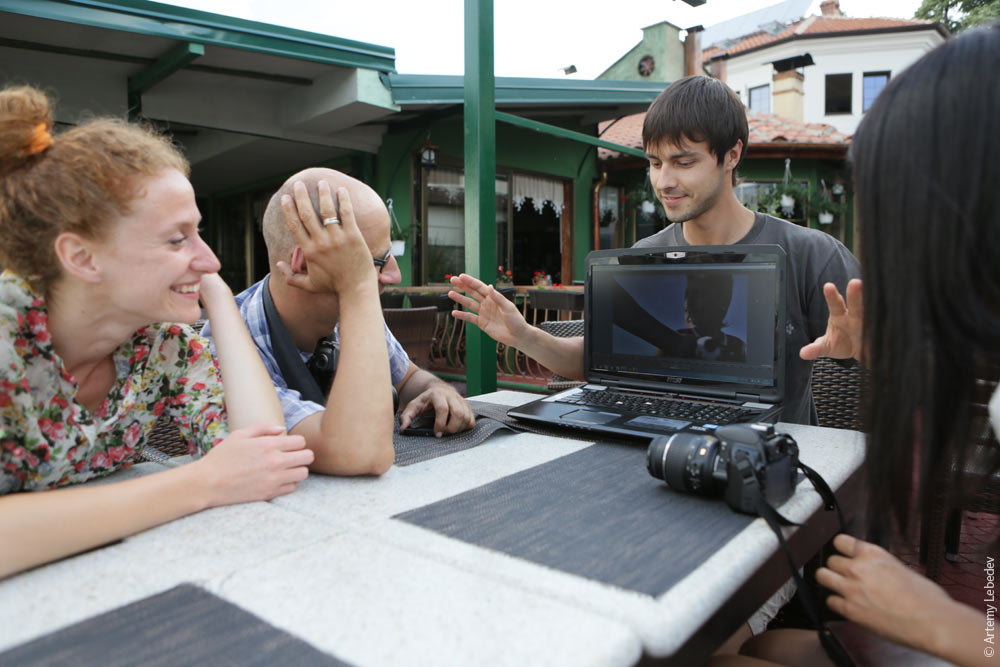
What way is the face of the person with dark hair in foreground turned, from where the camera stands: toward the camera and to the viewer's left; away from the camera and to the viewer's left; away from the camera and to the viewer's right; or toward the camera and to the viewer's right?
away from the camera and to the viewer's left

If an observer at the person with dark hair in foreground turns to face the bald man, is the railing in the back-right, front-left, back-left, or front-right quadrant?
front-right

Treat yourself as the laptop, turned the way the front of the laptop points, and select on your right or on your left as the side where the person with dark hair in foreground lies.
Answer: on your left

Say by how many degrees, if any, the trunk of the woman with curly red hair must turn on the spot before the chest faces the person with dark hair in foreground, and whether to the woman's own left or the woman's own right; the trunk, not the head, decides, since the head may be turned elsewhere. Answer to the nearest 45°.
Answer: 0° — they already face them

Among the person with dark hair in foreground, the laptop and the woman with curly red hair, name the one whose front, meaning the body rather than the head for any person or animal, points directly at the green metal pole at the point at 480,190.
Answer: the person with dark hair in foreground

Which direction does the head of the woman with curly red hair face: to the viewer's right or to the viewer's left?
to the viewer's right

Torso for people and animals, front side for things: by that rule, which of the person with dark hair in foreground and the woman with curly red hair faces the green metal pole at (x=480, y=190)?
the person with dark hair in foreground

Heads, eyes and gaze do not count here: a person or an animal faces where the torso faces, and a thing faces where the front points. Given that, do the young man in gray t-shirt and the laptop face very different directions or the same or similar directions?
same or similar directions

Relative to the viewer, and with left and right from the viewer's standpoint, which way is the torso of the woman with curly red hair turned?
facing the viewer and to the right of the viewer

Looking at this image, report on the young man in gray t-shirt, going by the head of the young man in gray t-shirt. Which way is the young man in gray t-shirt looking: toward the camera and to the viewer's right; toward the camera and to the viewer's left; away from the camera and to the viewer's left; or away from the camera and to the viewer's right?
toward the camera and to the viewer's left

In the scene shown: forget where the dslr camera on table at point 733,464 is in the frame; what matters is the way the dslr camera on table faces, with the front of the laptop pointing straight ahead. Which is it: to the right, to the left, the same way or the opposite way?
to the right

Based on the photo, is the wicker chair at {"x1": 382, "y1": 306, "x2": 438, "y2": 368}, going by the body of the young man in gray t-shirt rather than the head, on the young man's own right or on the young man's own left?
on the young man's own right

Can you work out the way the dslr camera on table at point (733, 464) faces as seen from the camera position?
facing away from the viewer and to the left of the viewer

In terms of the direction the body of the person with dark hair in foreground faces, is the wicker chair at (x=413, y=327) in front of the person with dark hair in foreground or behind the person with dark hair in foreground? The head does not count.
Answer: in front

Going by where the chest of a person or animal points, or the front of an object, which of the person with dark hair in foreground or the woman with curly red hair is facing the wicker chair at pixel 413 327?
the person with dark hair in foreground

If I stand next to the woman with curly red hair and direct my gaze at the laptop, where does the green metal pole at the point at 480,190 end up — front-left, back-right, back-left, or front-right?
front-left
